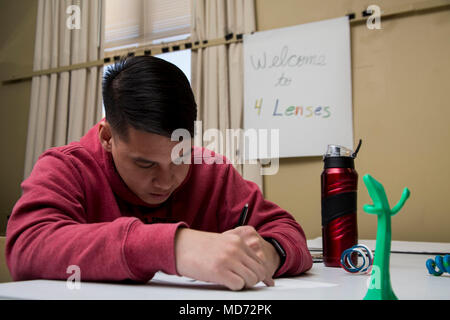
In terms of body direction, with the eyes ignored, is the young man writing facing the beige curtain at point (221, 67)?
no

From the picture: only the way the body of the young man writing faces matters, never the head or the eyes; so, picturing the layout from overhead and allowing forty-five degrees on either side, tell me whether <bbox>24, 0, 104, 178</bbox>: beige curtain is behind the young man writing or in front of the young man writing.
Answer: behind

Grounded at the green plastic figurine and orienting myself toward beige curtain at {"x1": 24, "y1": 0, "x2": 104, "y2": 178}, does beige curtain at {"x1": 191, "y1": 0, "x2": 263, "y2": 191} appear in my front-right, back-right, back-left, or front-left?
front-right

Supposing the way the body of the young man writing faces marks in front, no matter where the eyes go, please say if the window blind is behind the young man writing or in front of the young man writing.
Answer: behind

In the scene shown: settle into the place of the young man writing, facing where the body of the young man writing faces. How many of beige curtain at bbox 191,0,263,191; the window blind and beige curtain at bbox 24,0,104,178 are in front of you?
0

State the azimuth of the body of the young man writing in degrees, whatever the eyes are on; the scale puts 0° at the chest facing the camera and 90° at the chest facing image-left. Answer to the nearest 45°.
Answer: approximately 315°

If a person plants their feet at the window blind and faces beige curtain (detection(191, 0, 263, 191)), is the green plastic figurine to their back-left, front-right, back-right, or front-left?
front-right

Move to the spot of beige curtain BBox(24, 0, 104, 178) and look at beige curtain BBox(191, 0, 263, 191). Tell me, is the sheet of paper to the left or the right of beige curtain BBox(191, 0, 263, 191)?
right
